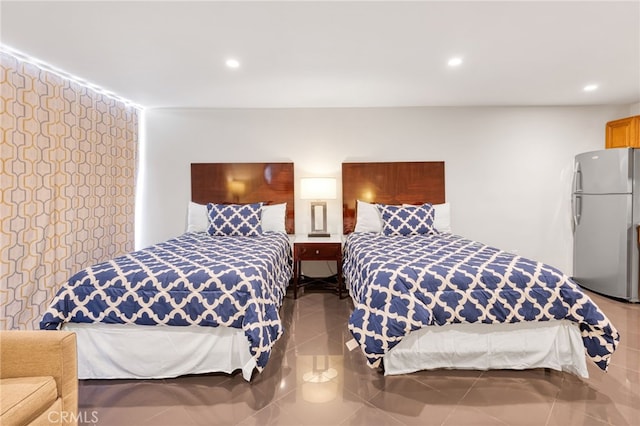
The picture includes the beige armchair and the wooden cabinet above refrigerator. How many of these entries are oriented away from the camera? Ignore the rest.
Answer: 0

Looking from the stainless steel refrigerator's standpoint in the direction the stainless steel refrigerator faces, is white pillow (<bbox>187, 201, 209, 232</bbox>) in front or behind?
in front

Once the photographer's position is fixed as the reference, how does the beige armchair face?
facing the viewer and to the right of the viewer

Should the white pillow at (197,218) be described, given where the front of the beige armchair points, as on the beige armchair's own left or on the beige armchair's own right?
on the beige armchair's own left

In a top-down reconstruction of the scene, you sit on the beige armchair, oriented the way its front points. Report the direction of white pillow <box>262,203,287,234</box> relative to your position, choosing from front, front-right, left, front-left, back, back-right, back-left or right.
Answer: left

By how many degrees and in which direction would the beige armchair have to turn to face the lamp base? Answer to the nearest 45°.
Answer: approximately 90° to its left

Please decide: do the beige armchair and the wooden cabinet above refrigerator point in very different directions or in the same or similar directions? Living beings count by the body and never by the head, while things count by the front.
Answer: very different directions

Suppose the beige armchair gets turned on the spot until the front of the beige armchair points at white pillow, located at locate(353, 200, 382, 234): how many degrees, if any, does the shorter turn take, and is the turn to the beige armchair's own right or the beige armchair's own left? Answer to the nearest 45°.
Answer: approximately 45° to the beige armchair's own left

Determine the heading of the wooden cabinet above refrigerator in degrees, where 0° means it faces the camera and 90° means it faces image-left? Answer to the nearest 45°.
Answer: approximately 45°

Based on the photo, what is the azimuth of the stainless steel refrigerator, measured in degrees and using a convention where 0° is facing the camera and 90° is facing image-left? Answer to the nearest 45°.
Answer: approximately 45°
